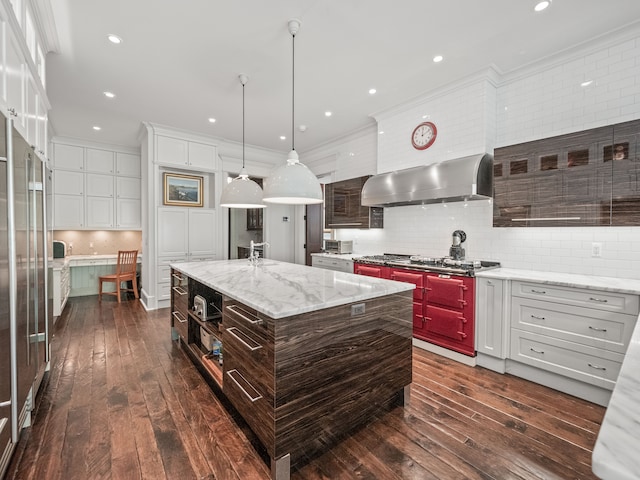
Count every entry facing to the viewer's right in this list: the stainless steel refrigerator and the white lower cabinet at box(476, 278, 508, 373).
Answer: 1

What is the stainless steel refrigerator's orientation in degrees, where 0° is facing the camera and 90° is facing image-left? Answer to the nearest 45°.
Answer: approximately 270°

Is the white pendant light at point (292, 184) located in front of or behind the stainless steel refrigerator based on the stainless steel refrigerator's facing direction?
in front

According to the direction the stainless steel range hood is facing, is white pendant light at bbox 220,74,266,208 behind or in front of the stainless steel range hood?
in front

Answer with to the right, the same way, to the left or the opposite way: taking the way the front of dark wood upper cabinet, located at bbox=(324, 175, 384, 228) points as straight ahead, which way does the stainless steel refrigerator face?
the opposite way

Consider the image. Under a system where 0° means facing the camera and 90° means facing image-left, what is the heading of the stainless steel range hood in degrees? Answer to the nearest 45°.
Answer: approximately 45°

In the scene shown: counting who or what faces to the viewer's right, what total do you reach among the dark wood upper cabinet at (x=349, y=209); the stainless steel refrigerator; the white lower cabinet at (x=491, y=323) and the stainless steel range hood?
1

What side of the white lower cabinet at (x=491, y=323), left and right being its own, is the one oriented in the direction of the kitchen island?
front

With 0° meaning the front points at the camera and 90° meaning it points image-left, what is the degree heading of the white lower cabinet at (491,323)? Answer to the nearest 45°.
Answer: approximately 45°

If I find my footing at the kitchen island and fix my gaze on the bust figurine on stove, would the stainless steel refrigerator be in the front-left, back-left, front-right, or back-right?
back-left

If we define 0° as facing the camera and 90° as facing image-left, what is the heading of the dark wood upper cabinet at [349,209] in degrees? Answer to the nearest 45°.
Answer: approximately 45°

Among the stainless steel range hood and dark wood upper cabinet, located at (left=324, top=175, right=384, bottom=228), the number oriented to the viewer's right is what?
0

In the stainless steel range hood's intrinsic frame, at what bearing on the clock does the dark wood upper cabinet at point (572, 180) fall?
The dark wood upper cabinet is roughly at 8 o'clock from the stainless steel range hood.

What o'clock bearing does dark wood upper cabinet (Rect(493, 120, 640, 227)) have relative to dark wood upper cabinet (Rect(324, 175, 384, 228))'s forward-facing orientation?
dark wood upper cabinet (Rect(493, 120, 640, 227)) is roughly at 9 o'clock from dark wood upper cabinet (Rect(324, 175, 384, 228)).

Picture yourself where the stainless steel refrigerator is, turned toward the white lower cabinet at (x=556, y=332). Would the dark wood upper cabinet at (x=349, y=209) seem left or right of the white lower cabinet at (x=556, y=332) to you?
left

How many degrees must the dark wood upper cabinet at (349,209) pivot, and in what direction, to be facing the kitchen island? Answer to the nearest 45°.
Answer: approximately 45° to its left

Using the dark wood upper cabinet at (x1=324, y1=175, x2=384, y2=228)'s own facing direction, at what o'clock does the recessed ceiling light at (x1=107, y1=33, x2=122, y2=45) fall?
The recessed ceiling light is roughly at 12 o'clock from the dark wood upper cabinet.

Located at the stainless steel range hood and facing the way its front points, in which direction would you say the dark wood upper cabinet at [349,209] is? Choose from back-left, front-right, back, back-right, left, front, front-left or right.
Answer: right
